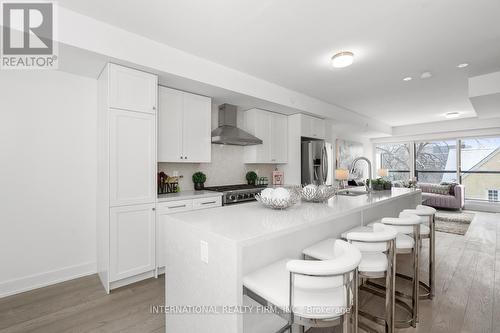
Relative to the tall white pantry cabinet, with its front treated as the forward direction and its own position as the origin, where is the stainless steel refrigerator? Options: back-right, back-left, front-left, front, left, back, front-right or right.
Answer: front-left

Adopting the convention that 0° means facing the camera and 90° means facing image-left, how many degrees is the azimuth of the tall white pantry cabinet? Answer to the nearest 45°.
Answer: approximately 315°

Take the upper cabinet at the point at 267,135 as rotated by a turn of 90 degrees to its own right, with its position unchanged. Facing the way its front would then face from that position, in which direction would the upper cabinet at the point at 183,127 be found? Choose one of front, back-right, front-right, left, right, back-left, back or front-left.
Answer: front

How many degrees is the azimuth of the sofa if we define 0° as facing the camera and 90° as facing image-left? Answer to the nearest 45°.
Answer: approximately 0°

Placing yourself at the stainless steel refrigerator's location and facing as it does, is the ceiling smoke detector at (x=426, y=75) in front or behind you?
in front

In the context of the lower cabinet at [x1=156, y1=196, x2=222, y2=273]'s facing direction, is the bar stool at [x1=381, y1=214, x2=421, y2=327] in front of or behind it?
in front

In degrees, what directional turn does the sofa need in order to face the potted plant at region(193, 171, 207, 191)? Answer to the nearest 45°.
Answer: approximately 45° to its right

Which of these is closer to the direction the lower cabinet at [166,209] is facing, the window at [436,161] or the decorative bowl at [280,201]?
the decorative bowl

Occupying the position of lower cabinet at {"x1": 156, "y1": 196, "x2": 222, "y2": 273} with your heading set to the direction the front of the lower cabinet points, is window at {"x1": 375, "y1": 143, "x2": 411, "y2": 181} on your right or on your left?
on your left

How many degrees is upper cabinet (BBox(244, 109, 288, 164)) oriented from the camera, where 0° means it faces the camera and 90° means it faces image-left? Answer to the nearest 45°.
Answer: approximately 315°
